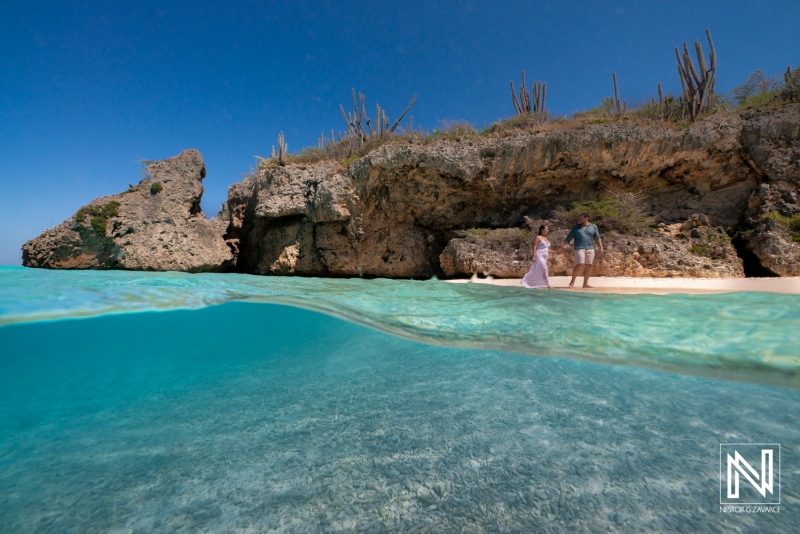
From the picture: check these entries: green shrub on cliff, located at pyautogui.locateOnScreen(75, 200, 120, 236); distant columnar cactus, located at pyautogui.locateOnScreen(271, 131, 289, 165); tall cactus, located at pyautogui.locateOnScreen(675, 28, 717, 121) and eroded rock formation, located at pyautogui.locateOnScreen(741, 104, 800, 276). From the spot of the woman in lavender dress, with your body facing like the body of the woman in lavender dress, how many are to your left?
2

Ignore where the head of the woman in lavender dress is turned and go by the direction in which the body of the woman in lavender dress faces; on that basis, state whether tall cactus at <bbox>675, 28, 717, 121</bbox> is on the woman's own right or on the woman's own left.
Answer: on the woman's own left

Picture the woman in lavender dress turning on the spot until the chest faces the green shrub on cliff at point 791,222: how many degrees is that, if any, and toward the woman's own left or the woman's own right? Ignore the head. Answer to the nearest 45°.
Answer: approximately 90° to the woman's own left

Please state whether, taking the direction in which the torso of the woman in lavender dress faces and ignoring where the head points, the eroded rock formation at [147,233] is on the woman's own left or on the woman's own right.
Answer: on the woman's own right

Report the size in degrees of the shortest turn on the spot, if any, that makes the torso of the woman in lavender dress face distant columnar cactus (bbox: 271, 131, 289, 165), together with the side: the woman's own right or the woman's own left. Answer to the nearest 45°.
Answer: approximately 135° to the woman's own right

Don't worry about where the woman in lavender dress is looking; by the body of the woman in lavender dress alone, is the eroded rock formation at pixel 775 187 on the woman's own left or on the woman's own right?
on the woman's own left
